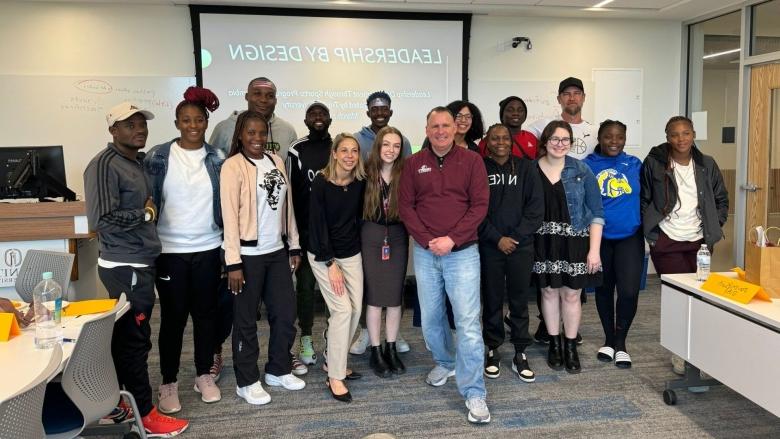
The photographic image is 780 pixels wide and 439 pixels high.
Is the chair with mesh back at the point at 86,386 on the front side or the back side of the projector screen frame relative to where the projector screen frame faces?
on the front side

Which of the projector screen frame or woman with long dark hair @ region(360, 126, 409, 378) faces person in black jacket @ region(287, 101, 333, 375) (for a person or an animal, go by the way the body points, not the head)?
the projector screen frame

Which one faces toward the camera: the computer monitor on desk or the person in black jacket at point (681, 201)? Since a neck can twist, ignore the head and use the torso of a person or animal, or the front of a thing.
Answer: the person in black jacket

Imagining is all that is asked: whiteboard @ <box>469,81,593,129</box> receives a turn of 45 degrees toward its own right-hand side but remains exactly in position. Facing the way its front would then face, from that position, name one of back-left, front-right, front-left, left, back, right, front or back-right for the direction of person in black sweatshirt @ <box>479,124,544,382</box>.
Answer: front-left

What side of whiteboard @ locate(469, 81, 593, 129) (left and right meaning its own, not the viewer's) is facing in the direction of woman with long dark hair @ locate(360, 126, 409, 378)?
front

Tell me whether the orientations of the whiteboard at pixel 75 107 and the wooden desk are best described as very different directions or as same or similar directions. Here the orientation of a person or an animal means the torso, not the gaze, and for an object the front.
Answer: same or similar directions

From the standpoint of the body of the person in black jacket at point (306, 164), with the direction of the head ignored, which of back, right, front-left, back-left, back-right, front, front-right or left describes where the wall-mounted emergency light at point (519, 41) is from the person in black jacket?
back-left

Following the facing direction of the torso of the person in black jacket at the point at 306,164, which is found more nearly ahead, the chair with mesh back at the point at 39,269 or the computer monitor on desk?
the chair with mesh back

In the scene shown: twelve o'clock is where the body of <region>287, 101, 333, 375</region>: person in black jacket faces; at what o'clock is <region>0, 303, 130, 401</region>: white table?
The white table is roughly at 1 o'clock from the person in black jacket.

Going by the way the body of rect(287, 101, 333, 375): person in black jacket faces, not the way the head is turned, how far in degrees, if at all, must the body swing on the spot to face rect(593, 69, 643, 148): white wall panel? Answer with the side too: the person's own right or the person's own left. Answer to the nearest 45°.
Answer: approximately 135° to the person's own left

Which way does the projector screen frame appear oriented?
toward the camera

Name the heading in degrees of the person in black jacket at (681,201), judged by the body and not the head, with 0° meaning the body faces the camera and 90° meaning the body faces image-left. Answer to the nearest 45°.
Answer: approximately 0°

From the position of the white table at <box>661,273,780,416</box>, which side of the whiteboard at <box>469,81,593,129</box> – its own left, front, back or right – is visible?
front
